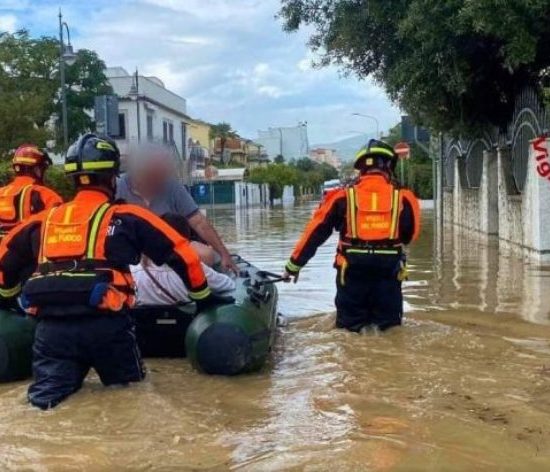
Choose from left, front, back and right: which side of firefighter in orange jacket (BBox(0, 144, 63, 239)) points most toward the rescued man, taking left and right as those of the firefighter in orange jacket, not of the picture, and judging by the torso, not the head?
right

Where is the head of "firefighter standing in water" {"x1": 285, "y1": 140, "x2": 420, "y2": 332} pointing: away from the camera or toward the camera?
away from the camera

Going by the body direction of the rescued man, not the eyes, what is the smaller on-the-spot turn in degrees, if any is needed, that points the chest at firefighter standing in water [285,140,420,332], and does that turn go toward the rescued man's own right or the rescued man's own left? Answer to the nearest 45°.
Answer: approximately 90° to the rescued man's own left

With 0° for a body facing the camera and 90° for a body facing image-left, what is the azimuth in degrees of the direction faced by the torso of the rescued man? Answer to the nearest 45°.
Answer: approximately 0°

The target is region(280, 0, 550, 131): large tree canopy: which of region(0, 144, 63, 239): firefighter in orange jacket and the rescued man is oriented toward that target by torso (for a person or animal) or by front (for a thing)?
the firefighter in orange jacket

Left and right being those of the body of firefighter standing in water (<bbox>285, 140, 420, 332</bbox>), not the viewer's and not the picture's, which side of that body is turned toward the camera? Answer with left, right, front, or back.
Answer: back

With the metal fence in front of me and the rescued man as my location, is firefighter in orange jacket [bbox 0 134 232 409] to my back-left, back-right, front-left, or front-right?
back-right

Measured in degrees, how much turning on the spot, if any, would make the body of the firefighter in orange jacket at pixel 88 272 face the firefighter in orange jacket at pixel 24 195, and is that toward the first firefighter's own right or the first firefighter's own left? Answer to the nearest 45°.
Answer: approximately 45° to the first firefighter's own left

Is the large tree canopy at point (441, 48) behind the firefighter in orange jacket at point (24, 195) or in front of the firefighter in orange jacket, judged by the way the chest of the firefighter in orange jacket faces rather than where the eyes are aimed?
in front

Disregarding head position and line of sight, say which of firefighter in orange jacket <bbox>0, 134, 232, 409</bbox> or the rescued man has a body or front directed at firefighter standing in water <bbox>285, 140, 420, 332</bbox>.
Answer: the firefighter in orange jacket

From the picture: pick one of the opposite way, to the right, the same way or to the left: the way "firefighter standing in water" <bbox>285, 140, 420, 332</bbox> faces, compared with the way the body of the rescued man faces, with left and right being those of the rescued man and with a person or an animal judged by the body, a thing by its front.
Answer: the opposite way

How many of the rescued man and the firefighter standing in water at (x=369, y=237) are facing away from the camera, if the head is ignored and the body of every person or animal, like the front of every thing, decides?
1

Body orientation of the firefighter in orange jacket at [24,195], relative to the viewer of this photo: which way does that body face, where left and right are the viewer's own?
facing away from the viewer and to the right of the viewer
